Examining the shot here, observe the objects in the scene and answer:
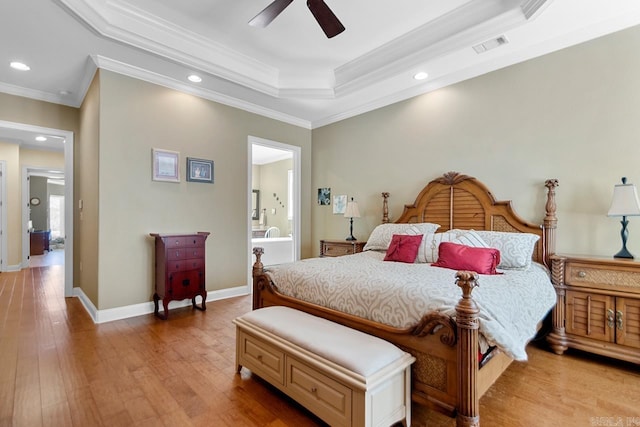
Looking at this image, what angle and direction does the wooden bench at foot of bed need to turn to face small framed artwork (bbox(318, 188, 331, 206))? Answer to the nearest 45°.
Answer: approximately 135° to its right

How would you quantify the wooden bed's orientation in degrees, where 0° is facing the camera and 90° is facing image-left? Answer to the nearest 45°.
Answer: approximately 45°

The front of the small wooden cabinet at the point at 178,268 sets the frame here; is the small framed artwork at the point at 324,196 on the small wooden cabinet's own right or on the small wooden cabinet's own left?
on the small wooden cabinet's own left

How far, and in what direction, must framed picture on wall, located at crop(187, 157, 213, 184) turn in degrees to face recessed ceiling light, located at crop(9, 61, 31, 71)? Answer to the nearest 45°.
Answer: approximately 135° to its right

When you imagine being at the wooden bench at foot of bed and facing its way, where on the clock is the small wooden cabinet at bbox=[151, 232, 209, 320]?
The small wooden cabinet is roughly at 3 o'clock from the wooden bench at foot of bed.

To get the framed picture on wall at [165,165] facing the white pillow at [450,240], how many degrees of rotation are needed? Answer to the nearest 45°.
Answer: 0° — it already faces it

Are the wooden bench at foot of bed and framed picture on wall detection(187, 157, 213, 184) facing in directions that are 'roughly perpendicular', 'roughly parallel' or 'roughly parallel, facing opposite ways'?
roughly perpendicular

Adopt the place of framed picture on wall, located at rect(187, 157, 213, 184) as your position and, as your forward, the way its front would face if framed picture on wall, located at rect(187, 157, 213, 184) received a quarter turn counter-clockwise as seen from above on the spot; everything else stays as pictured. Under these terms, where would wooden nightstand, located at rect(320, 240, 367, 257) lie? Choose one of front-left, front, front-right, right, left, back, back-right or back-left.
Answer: front-right

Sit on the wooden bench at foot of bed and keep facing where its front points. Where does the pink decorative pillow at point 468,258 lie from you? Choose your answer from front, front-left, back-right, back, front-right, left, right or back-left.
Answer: back

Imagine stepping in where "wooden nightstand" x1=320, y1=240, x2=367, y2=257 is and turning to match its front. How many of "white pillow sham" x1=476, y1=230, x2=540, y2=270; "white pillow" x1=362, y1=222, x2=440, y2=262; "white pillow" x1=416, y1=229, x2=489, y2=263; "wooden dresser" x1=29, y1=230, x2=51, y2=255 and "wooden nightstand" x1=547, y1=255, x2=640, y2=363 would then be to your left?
4

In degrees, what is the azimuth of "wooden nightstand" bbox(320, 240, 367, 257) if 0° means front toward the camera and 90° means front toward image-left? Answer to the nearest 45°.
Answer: approximately 45°

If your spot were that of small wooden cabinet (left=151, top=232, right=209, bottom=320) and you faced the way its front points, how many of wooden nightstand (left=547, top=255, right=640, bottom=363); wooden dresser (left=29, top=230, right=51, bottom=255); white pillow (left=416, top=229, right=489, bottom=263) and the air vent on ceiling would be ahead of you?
3

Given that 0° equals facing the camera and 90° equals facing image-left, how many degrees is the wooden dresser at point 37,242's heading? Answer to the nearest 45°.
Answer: approximately 315°

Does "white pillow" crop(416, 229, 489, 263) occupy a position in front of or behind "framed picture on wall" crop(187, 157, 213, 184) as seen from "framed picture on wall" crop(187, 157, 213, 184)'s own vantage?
in front
